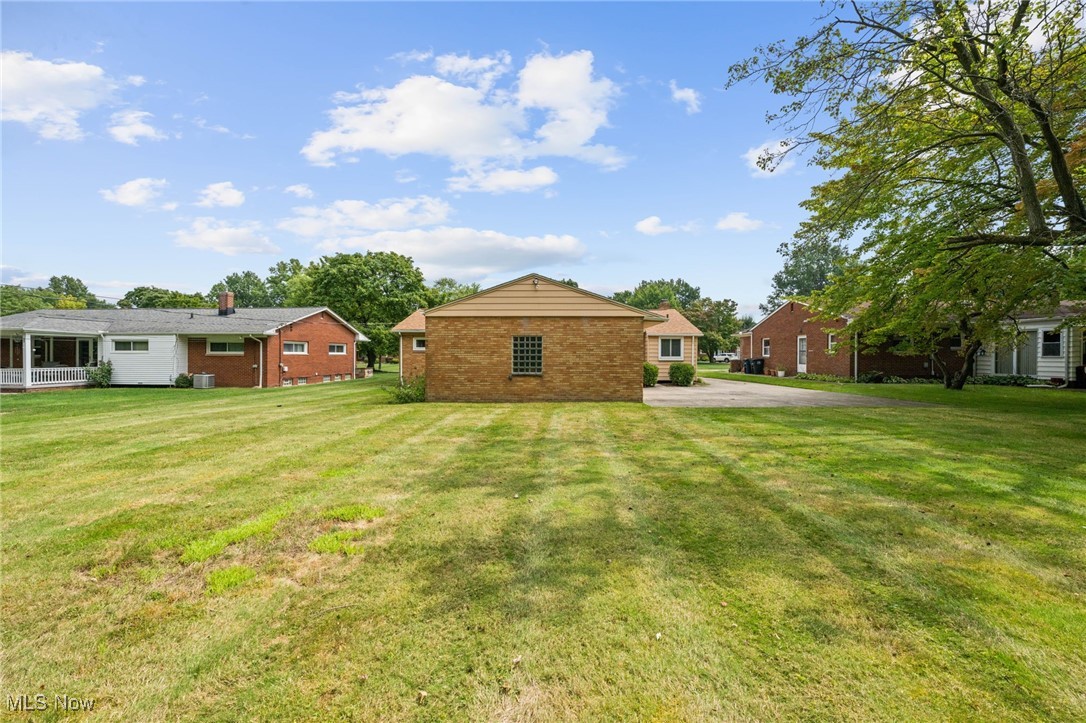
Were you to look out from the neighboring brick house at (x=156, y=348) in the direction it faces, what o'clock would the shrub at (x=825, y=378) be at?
The shrub is roughly at 4 o'clock from the neighboring brick house.

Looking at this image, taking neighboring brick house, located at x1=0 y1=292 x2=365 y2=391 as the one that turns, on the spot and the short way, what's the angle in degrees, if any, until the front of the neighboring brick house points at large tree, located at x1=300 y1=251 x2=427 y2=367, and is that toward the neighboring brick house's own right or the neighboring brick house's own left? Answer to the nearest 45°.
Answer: approximately 45° to the neighboring brick house's own right

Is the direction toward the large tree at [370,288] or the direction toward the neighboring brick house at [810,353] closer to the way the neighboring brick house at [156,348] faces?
the large tree

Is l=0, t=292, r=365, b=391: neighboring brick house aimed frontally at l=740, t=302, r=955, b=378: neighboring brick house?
no

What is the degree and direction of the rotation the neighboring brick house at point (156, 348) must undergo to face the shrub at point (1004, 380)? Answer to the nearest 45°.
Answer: approximately 135° to its right

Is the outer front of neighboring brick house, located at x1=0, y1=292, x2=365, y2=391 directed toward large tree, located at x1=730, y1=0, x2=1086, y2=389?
no

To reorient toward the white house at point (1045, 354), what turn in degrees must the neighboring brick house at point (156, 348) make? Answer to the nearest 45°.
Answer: approximately 135° to its right

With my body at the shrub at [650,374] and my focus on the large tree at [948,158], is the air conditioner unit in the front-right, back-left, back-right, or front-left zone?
back-right

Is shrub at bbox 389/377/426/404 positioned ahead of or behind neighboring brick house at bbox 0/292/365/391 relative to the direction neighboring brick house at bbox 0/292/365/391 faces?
behind

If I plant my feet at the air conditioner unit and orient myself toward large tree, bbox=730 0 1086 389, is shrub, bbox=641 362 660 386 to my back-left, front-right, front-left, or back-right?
front-left

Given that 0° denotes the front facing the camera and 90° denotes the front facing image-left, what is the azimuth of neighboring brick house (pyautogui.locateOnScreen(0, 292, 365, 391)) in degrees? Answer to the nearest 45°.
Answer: approximately 180°

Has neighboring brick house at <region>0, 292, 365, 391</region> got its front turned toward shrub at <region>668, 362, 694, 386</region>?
no

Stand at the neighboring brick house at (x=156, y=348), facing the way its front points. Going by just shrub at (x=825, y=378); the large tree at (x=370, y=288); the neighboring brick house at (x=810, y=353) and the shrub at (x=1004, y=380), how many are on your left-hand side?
0

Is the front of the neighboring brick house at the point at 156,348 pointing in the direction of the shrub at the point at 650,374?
no
